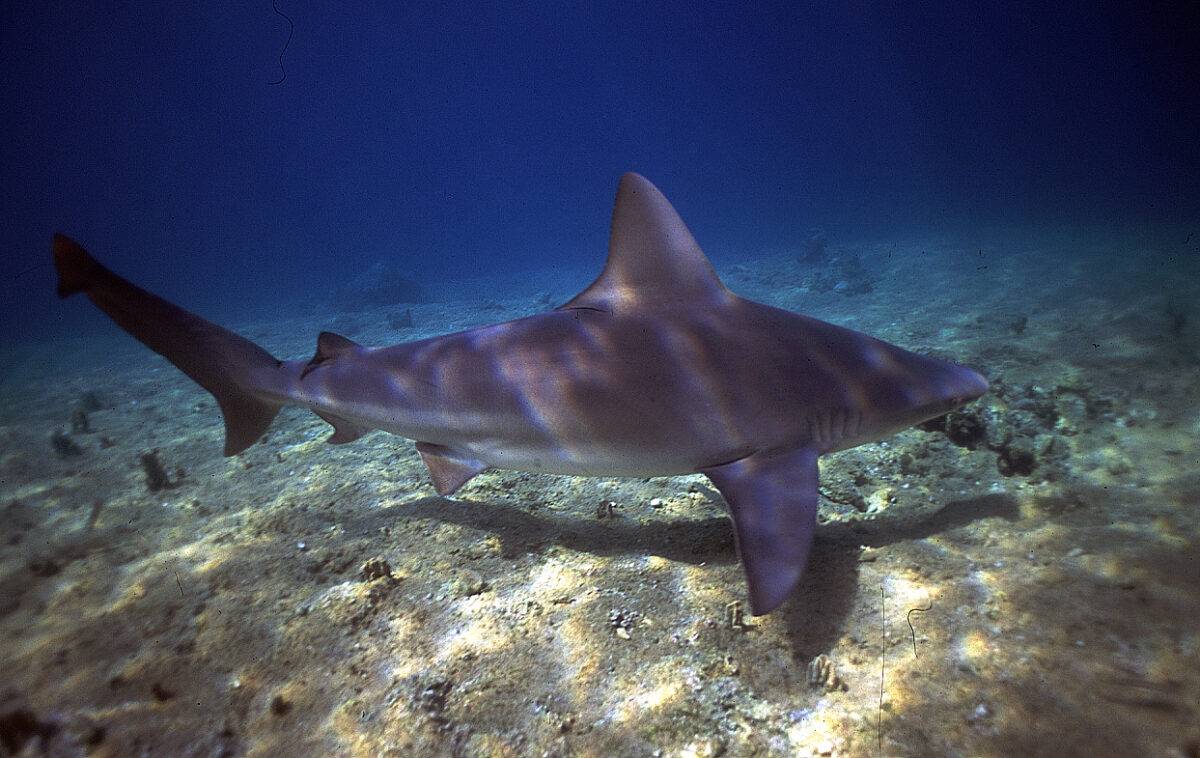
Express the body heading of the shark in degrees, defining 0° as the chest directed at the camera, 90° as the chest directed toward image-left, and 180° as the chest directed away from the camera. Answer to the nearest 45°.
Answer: approximately 270°

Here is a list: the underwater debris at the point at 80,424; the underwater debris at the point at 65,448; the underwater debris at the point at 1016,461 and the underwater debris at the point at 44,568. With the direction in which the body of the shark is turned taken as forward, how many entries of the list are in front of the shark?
1

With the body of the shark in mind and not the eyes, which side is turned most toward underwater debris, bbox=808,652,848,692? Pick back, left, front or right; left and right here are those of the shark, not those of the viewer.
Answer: right

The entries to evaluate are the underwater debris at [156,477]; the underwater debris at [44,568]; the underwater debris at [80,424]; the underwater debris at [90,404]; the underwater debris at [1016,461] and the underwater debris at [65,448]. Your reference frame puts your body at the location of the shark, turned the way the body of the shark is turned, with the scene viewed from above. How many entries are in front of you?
1

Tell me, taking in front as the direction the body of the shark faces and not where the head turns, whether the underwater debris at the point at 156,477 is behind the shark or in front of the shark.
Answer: behind

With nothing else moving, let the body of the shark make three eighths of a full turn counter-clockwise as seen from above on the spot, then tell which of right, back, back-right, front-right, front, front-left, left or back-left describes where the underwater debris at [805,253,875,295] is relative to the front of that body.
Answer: right

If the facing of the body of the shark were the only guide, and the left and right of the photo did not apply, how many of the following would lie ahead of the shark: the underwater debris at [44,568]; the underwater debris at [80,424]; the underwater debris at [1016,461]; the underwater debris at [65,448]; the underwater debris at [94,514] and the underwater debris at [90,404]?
1

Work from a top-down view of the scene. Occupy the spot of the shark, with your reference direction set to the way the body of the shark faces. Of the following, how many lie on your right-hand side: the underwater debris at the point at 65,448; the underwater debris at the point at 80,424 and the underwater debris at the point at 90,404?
0

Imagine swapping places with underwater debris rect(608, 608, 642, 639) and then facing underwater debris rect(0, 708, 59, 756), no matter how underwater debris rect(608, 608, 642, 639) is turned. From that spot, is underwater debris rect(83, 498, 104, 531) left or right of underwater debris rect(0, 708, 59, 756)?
right
